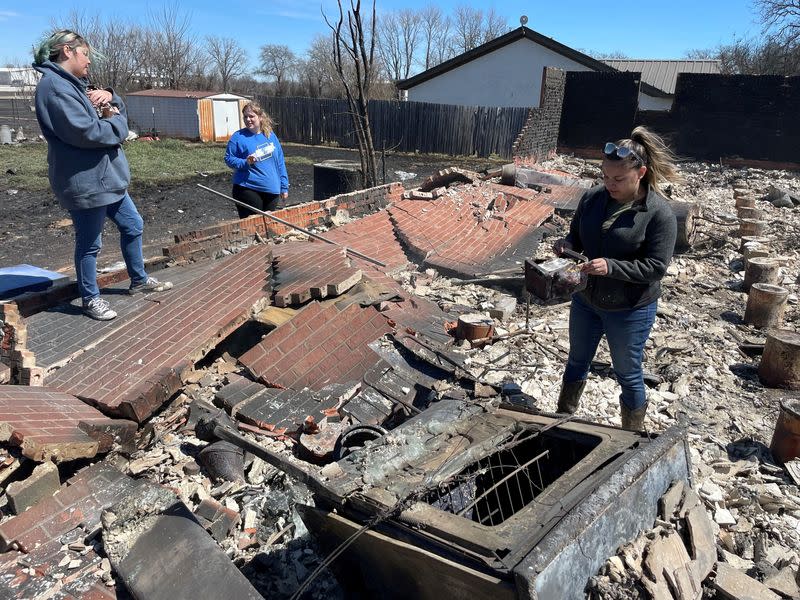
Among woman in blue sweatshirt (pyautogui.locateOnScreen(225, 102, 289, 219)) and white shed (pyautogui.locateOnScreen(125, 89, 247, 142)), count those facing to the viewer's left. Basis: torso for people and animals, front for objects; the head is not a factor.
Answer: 0

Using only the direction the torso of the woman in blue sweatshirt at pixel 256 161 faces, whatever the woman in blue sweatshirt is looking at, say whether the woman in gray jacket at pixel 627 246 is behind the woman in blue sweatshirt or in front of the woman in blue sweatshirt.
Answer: in front

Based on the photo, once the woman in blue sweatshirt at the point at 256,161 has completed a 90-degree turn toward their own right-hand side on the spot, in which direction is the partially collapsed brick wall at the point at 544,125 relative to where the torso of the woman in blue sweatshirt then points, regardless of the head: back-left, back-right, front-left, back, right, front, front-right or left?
back-right

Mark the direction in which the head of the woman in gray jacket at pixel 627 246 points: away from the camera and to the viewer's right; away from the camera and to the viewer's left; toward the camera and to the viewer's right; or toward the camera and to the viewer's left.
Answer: toward the camera and to the viewer's left

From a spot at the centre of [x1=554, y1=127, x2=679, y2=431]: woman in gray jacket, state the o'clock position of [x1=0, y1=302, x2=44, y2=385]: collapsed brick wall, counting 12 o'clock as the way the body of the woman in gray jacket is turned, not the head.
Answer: The collapsed brick wall is roughly at 1 o'clock from the woman in gray jacket.

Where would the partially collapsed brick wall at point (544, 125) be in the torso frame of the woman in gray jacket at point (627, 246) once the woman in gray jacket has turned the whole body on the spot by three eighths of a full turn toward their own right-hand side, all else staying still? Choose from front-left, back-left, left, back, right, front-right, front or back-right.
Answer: front

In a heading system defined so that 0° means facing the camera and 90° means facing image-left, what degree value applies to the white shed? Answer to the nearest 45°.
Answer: approximately 315°

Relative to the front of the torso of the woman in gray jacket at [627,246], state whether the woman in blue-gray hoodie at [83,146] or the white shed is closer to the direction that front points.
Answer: the woman in blue-gray hoodie

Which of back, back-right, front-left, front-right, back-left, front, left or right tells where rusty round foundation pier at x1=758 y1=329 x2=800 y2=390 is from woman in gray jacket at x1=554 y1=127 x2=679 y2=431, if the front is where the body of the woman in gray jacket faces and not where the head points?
back

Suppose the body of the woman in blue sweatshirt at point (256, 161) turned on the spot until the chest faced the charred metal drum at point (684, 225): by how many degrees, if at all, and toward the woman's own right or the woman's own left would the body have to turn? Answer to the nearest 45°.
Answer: approximately 90° to the woman's own left
